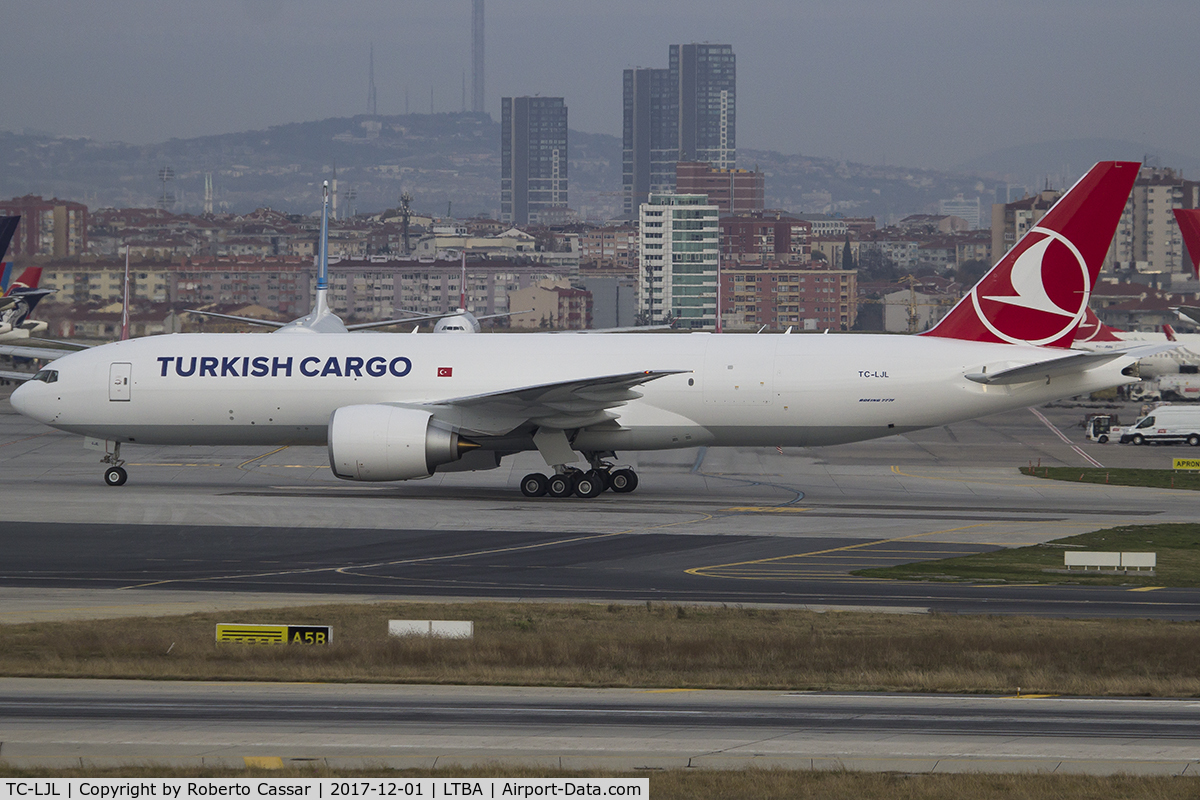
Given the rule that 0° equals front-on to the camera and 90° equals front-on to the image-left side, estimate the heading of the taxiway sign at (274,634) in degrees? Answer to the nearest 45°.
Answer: approximately 0°

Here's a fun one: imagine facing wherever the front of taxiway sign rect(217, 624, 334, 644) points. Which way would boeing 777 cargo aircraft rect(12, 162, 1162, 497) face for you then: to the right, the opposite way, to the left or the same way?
to the right

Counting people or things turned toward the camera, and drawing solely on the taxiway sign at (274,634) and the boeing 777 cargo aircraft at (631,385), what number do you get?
1

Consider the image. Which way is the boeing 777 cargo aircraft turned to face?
to the viewer's left
